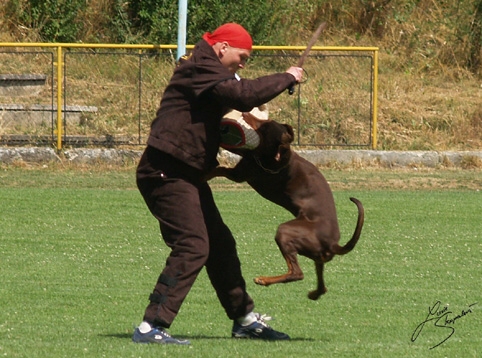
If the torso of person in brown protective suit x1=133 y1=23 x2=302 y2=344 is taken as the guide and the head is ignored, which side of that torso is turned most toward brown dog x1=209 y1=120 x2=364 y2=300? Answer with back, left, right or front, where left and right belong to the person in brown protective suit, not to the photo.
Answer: front

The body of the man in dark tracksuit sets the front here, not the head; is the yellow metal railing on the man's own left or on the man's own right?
on the man's own left

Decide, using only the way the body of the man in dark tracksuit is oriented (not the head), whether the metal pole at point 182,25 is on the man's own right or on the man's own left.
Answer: on the man's own left

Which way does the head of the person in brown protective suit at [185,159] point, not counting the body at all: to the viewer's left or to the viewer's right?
to the viewer's right

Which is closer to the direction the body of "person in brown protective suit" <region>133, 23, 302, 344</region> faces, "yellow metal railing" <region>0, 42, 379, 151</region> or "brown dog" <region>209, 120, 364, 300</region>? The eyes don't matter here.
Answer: the brown dog

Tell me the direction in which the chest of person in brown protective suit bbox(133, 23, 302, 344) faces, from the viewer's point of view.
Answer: to the viewer's right
